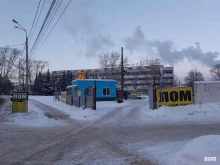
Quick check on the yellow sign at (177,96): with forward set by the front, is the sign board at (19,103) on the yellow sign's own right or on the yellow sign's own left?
on the yellow sign's own right

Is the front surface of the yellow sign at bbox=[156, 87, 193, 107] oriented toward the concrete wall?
no

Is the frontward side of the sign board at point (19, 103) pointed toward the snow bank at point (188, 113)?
no

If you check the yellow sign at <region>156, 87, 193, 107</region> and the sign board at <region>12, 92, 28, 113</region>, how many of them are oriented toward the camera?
2

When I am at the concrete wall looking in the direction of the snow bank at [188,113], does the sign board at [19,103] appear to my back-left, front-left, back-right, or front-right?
front-right

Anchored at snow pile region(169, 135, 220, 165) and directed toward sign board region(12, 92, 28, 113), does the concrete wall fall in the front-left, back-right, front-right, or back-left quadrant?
front-right

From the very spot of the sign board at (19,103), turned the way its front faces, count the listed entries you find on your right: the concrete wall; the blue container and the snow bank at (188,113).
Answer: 0

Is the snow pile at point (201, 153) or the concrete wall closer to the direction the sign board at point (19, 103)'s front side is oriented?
the snow pile

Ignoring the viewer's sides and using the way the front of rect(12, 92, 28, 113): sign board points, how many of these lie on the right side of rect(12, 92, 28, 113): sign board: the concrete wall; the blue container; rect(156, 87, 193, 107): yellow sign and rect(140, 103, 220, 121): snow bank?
0

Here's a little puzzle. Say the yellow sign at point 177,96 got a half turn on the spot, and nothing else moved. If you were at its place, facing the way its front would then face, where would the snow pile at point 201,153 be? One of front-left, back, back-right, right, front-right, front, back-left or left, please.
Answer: back

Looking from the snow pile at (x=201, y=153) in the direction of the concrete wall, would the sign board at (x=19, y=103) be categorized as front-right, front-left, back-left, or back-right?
front-left

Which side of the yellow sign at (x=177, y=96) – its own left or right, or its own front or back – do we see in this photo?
front

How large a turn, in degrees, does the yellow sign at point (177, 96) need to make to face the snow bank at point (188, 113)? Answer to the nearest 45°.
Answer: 0° — it already faces it

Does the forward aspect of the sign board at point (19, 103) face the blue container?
no

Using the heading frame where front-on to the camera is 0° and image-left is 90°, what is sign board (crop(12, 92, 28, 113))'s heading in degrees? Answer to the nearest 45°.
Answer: approximately 0°
